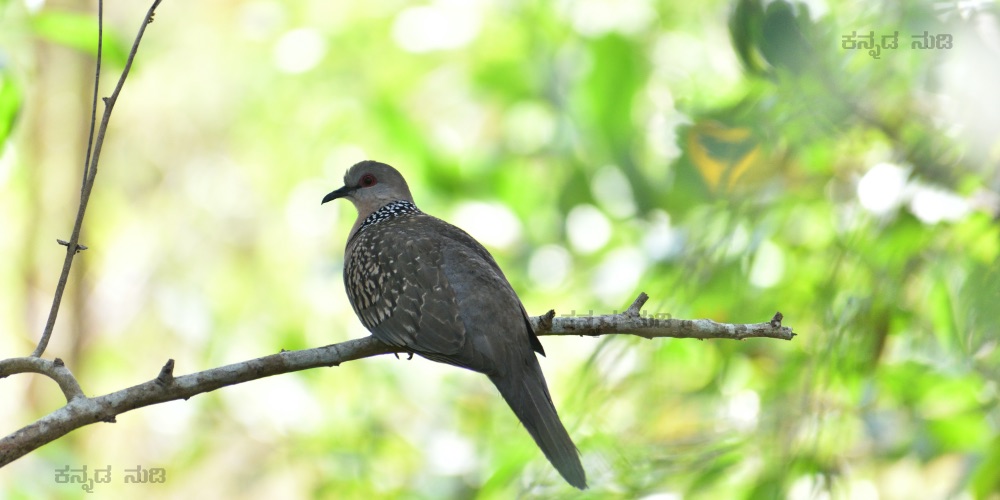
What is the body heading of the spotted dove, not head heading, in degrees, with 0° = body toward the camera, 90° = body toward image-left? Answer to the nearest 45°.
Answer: approximately 135°
